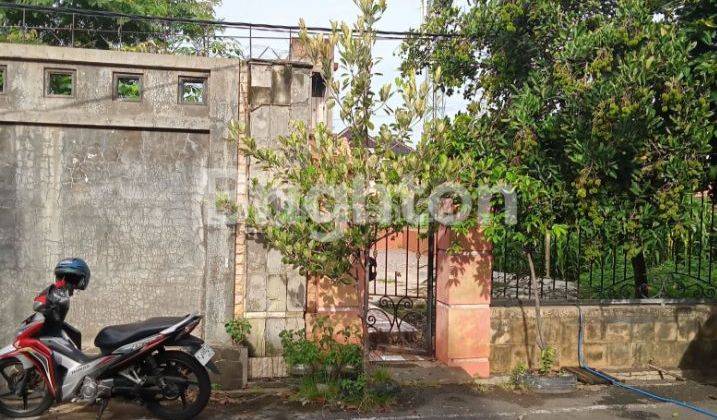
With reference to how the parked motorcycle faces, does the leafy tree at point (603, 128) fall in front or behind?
behind

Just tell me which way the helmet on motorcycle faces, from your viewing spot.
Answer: facing to the left of the viewer

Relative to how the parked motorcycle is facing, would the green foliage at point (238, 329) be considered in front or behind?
behind

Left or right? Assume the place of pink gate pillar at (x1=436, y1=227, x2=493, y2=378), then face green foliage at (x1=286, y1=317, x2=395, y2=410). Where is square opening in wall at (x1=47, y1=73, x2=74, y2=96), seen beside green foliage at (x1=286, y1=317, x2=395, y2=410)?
right

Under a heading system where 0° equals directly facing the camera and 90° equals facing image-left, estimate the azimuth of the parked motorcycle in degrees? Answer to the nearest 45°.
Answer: approximately 90°

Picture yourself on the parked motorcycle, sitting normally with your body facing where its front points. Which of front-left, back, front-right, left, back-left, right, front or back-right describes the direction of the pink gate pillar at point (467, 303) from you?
back

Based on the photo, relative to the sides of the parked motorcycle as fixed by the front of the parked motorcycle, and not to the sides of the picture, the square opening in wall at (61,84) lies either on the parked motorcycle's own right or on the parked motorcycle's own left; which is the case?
on the parked motorcycle's own right

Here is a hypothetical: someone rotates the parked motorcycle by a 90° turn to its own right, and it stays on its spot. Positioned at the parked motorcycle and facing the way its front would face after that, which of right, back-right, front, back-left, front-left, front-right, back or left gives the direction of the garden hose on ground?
right

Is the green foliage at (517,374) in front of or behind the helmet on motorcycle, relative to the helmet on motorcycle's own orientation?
behind

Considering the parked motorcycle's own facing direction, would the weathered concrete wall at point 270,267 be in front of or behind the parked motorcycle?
behind

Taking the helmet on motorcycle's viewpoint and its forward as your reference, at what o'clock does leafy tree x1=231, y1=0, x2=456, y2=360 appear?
The leafy tree is roughly at 7 o'clock from the helmet on motorcycle.

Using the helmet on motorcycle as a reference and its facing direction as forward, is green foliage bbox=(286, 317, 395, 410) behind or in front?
behind
